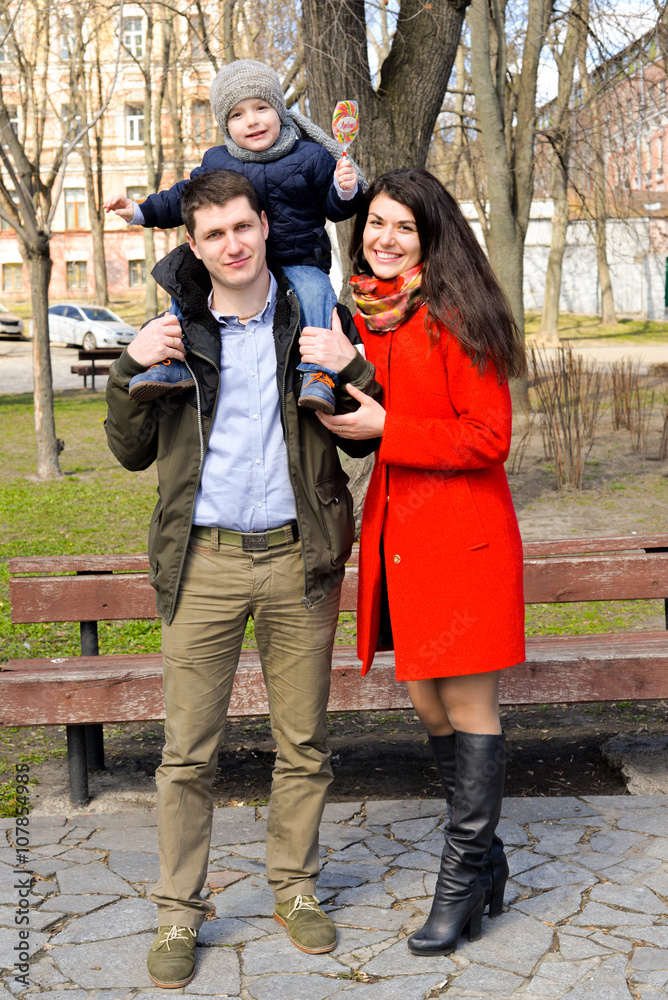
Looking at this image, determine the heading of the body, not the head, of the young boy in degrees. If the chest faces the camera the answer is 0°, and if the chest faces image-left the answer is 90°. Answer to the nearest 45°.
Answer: approximately 0°

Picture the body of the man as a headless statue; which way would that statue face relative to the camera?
toward the camera

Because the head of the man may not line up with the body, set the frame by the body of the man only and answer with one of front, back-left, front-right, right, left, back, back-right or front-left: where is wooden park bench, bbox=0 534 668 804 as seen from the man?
back

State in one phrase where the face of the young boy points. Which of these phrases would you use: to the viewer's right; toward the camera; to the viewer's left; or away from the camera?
toward the camera

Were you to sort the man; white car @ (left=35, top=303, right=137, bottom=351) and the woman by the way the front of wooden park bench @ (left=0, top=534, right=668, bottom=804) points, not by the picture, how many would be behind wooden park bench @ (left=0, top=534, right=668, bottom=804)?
1

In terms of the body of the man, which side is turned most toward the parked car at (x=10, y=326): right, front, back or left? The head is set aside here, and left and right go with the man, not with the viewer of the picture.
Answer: back

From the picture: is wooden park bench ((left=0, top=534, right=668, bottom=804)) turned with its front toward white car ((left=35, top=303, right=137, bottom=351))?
no

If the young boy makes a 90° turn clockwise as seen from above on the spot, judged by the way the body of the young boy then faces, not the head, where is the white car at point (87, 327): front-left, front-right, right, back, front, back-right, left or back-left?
right

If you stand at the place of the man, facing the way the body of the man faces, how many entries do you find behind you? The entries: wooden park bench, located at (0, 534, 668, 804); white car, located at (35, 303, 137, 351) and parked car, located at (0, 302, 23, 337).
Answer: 3

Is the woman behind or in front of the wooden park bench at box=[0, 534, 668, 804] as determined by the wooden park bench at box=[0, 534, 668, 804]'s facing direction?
in front

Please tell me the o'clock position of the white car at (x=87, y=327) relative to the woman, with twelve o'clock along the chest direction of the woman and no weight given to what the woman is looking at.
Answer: The white car is roughly at 4 o'clock from the woman.
